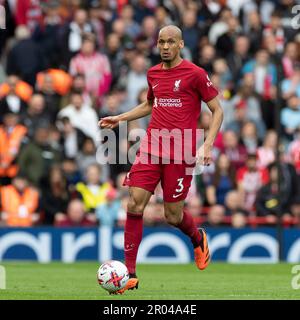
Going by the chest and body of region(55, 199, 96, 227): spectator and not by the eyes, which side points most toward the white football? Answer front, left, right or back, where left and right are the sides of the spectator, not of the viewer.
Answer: front

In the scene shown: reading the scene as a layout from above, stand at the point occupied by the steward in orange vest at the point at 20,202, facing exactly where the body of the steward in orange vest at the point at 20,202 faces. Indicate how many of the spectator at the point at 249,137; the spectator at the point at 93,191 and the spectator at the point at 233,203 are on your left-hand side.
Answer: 3

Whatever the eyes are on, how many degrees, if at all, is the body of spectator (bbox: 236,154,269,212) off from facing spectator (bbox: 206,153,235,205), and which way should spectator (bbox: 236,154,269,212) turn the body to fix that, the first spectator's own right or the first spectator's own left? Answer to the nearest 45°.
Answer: approximately 90° to the first spectator's own right

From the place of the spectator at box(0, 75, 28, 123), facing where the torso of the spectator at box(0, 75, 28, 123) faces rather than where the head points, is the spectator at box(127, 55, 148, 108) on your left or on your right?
on your left
